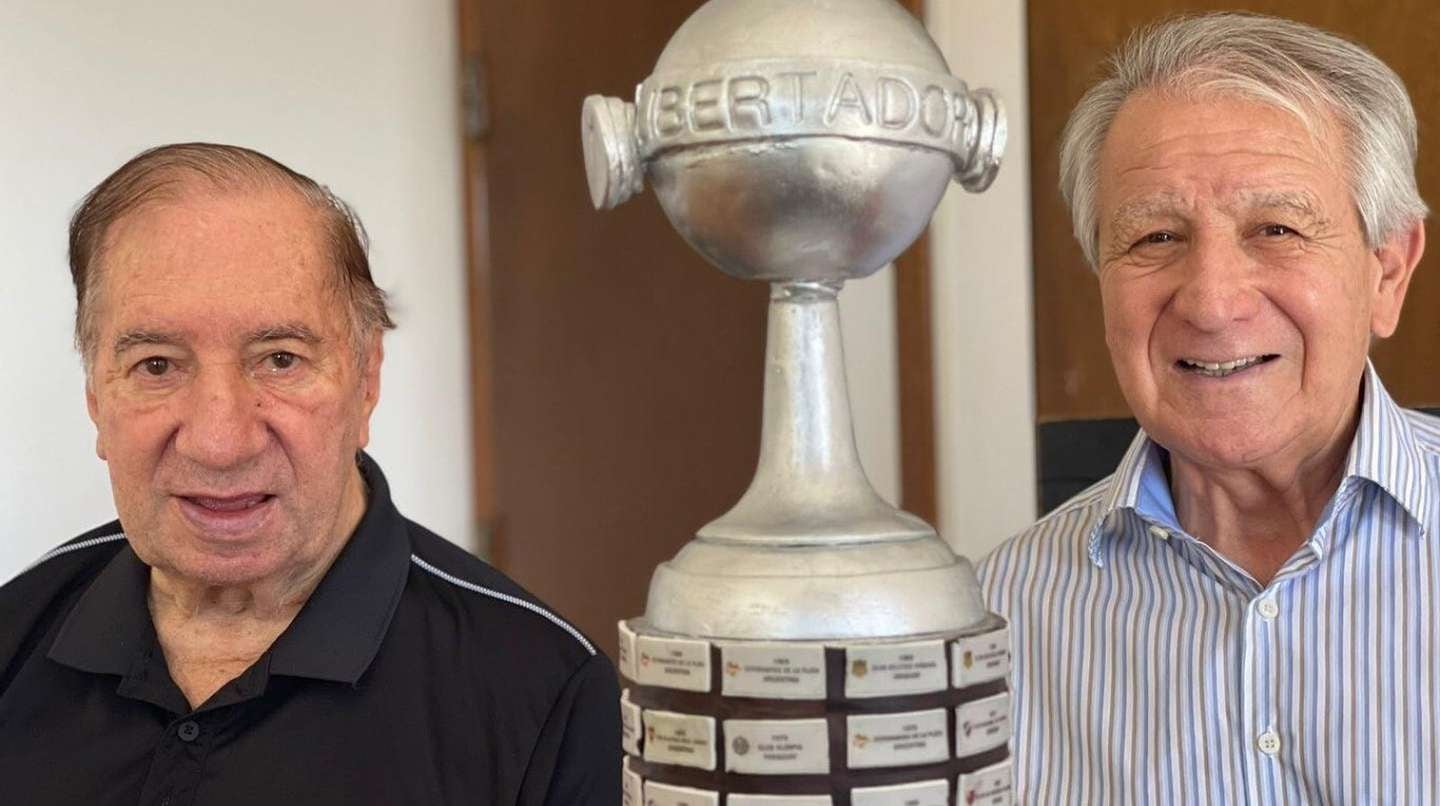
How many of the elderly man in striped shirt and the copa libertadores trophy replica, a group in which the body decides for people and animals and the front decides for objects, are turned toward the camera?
2

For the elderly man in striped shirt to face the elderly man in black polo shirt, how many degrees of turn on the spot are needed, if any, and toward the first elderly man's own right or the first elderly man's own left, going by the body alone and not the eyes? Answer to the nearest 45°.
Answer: approximately 90° to the first elderly man's own right

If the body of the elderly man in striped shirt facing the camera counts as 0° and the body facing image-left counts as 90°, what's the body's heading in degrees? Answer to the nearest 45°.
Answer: approximately 0°

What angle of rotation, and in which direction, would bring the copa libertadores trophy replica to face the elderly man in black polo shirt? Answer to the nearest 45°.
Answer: approximately 135° to its right
